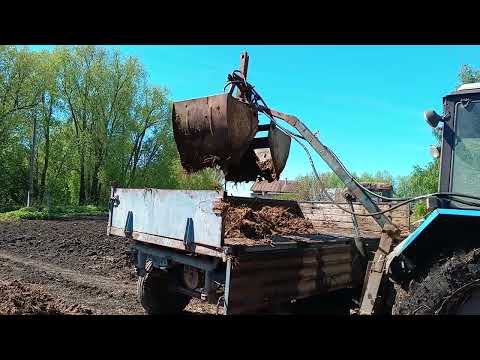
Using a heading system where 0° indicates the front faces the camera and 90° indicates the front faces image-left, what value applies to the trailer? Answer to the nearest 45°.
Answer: approximately 225°

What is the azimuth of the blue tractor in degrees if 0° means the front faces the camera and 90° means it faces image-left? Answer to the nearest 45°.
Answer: approximately 270°

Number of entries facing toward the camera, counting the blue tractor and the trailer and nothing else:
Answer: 0

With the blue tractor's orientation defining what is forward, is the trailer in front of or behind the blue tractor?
behind

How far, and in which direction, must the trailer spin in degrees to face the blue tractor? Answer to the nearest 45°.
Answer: approximately 45° to its right
